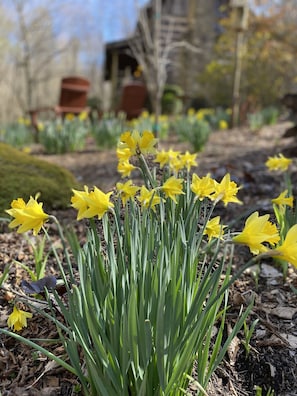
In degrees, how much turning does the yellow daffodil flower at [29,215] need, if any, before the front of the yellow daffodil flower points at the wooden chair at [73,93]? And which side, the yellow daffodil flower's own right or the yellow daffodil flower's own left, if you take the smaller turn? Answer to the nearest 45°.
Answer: approximately 90° to the yellow daffodil flower's own right

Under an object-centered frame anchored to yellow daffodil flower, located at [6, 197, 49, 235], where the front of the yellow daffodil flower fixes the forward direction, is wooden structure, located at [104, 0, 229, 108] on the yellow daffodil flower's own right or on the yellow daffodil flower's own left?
on the yellow daffodil flower's own right

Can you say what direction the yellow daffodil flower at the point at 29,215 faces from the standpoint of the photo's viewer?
facing to the left of the viewer

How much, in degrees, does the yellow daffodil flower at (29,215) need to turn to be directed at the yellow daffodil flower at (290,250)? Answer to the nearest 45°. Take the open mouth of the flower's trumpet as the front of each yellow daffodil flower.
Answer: approximately 135° to its left
